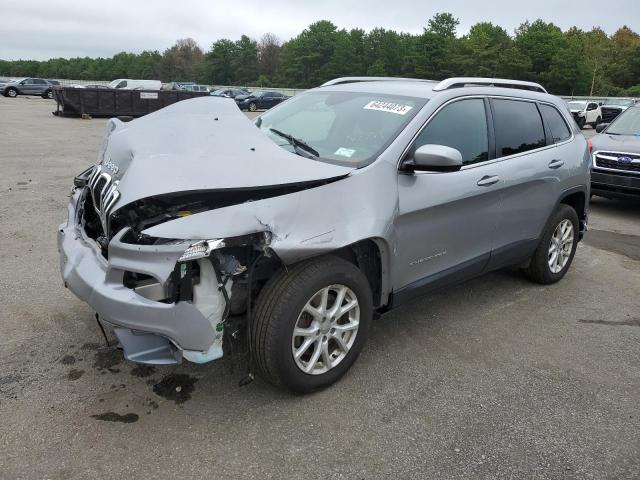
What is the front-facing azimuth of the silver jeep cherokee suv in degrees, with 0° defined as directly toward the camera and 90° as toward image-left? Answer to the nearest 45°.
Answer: approximately 45°

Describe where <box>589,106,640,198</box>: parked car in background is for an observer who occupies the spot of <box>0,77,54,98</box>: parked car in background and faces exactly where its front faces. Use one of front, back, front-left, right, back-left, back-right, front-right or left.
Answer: left

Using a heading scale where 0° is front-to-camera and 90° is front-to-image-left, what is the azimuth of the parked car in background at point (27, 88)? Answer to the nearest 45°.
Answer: approximately 90°

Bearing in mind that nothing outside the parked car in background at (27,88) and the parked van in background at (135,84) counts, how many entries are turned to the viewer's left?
2

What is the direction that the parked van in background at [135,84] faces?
to the viewer's left
